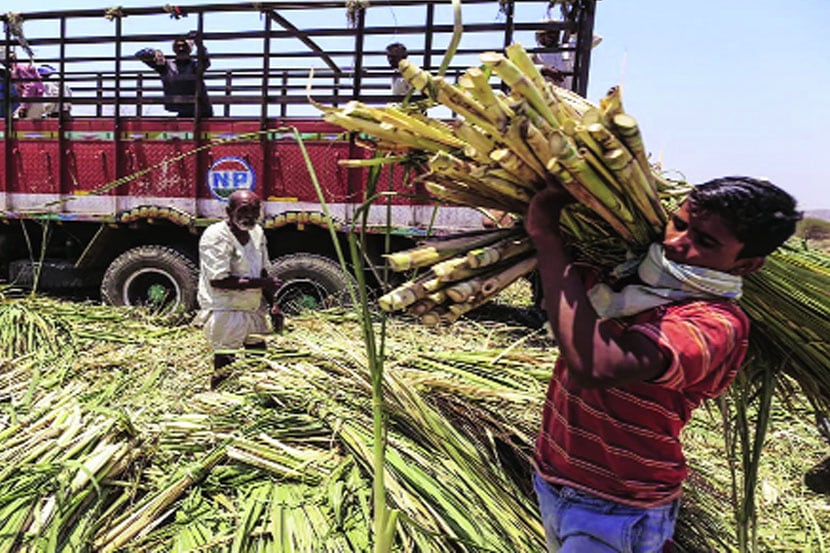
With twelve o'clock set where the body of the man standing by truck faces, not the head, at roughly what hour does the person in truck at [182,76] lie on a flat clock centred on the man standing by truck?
The person in truck is roughly at 7 o'clock from the man standing by truck.

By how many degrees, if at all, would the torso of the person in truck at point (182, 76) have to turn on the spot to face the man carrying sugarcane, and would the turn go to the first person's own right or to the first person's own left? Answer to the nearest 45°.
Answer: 0° — they already face them

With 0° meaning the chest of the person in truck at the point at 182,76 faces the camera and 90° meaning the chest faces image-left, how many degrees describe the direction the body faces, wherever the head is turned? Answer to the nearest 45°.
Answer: approximately 0°

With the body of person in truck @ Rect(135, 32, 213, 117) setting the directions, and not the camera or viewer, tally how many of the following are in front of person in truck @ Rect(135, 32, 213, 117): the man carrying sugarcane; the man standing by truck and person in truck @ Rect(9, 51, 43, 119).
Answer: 2

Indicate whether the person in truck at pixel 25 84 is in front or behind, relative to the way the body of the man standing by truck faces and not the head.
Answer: behind

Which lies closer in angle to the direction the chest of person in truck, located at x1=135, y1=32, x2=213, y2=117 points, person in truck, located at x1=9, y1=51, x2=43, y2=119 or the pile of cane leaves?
the pile of cane leaves

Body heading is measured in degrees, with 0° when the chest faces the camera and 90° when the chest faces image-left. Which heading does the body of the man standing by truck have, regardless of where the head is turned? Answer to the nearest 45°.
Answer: approximately 315°
